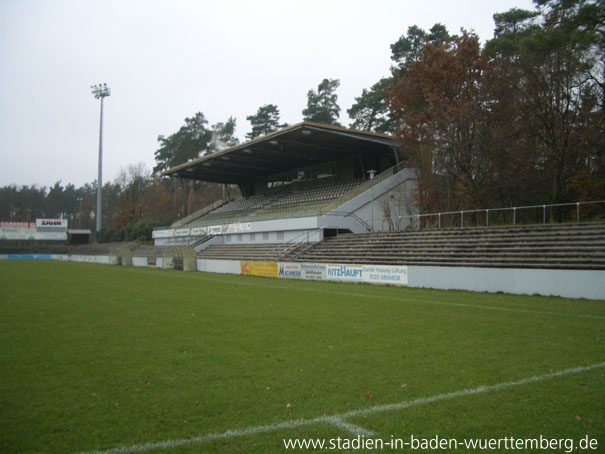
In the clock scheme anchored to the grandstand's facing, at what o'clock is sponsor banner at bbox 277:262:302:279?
The sponsor banner is roughly at 11 o'clock from the grandstand.

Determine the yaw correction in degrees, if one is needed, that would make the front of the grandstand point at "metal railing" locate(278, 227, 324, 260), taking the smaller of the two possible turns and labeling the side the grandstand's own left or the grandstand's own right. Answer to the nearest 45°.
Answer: approximately 45° to the grandstand's own left

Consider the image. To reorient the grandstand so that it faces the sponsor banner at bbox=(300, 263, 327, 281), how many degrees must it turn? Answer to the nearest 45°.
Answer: approximately 45° to its left

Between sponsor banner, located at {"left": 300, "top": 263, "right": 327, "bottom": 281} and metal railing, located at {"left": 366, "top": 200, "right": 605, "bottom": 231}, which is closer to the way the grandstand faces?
the sponsor banner

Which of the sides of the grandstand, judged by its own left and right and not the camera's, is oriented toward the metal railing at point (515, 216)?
left

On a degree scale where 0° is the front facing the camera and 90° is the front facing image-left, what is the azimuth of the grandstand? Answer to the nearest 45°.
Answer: approximately 45°
